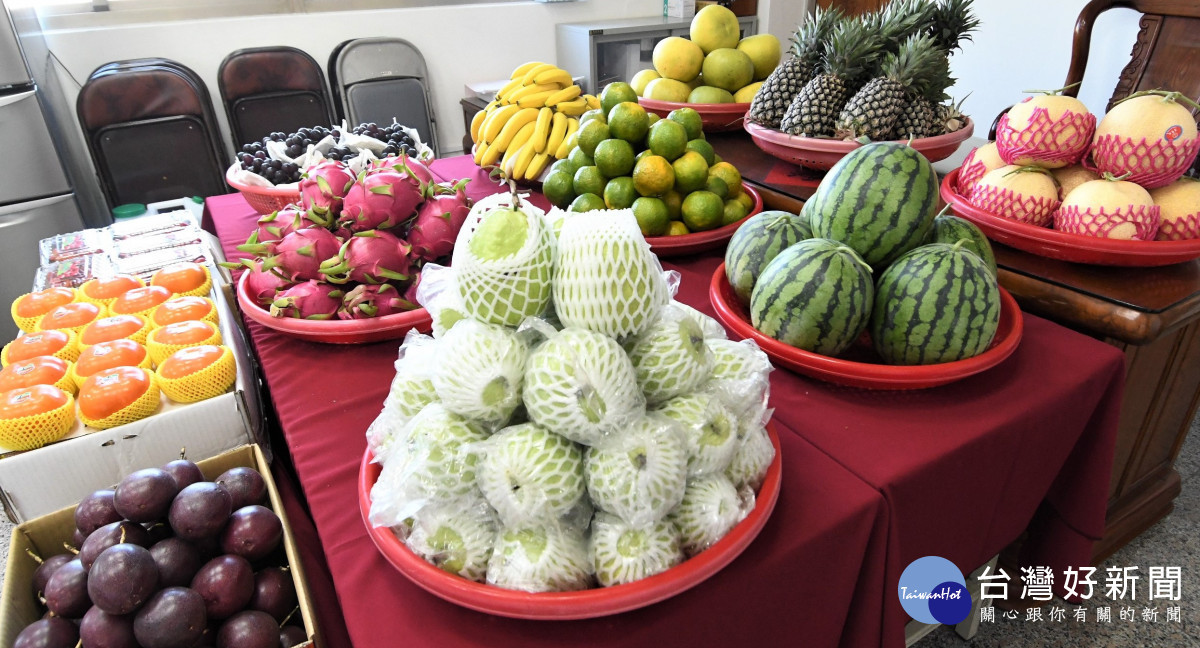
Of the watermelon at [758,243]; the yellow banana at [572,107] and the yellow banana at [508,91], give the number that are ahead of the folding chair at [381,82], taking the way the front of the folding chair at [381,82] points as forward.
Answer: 3

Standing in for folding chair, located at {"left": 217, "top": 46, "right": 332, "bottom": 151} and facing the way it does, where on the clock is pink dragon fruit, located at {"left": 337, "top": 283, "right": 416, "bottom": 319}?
The pink dragon fruit is roughly at 12 o'clock from the folding chair.

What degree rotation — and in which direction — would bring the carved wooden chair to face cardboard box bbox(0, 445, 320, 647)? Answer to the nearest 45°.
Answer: approximately 45° to its left

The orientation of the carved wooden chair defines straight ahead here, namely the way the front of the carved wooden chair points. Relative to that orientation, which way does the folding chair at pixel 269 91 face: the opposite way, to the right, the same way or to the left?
to the left

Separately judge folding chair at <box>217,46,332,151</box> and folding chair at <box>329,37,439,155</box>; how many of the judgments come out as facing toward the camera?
2

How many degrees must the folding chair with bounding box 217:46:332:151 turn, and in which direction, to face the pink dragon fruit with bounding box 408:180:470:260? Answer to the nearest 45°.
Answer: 0° — it already faces it

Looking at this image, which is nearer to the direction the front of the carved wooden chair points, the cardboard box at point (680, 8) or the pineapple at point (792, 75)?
the pineapple

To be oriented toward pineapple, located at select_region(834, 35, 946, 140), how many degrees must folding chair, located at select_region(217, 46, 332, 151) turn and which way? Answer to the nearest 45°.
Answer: approximately 45° to its left

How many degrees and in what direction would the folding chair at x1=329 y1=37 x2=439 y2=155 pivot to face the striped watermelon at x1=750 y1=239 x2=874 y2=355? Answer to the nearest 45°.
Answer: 0° — it already faces it

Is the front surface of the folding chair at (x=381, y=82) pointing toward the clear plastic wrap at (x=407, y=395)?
yes
